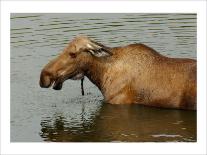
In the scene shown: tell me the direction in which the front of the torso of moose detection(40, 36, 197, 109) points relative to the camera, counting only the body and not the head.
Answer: to the viewer's left
